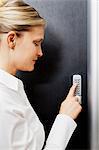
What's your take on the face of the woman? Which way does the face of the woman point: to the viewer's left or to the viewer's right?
to the viewer's right

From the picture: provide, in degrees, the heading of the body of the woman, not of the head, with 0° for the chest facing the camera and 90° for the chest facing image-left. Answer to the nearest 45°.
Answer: approximately 270°
